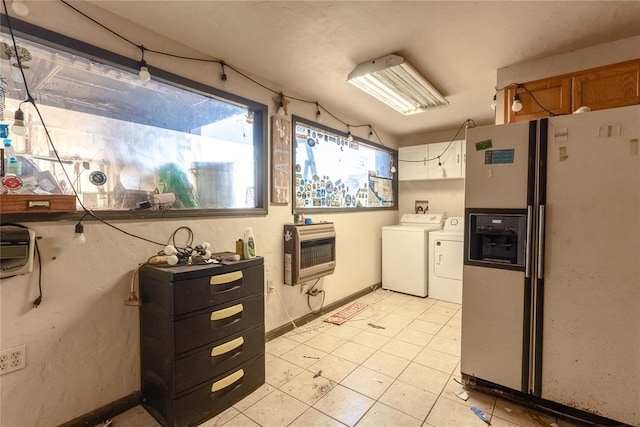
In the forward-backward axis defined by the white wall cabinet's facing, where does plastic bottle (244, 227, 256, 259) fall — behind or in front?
in front

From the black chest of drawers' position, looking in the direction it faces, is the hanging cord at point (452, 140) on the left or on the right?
on its left

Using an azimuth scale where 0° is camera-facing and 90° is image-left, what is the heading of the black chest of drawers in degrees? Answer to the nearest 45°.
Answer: approximately 315°

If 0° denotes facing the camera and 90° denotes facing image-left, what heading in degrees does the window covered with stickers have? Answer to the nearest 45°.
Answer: approximately 315°

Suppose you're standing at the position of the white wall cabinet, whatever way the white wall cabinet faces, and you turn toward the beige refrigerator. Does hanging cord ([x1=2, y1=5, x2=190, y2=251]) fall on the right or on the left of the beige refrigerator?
right

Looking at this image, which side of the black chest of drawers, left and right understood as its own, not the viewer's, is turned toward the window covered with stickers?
left

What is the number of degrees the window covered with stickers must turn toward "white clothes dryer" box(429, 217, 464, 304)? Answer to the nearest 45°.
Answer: approximately 45° to its left

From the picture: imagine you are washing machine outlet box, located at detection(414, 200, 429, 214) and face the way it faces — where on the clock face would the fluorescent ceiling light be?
The fluorescent ceiling light is roughly at 12 o'clock from the washing machine outlet box.

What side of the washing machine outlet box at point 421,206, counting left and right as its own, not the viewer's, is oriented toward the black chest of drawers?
front

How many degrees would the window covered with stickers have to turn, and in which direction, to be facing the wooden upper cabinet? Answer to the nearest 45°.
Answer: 0° — it already faces it

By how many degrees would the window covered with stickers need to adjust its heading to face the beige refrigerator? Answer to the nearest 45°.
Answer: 0° — it already faces it

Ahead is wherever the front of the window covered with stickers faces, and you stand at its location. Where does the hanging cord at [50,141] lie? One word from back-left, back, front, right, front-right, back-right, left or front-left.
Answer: right

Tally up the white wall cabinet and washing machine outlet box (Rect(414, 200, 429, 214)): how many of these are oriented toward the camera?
2
